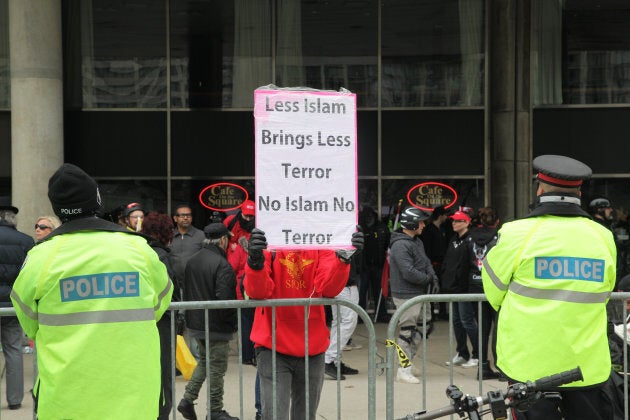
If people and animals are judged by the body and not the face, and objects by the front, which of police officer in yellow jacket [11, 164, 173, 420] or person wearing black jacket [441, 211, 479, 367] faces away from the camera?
the police officer in yellow jacket

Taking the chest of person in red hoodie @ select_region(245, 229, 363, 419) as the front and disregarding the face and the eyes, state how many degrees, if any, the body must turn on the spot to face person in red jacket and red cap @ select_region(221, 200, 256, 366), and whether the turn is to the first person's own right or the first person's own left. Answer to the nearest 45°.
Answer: approximately 180°

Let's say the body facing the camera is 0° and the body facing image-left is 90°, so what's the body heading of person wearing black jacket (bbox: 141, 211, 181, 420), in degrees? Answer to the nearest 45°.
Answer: approximately 180°

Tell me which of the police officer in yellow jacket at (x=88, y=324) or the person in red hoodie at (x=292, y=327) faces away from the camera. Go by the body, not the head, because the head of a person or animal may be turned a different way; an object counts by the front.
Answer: the police officer in yellow jacket

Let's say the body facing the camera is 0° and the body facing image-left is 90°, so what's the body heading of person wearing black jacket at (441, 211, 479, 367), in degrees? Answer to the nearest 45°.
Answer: approximately 45°

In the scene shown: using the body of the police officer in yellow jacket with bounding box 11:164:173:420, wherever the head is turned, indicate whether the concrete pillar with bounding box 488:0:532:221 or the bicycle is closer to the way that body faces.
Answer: the concrete pillar

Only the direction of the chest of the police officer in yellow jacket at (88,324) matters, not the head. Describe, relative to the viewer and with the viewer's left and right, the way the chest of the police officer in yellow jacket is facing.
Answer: facing away from the viewer

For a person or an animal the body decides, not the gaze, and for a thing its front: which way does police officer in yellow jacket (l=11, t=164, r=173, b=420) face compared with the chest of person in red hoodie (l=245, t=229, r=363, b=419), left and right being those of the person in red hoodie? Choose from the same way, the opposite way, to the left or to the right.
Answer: the opposite way
